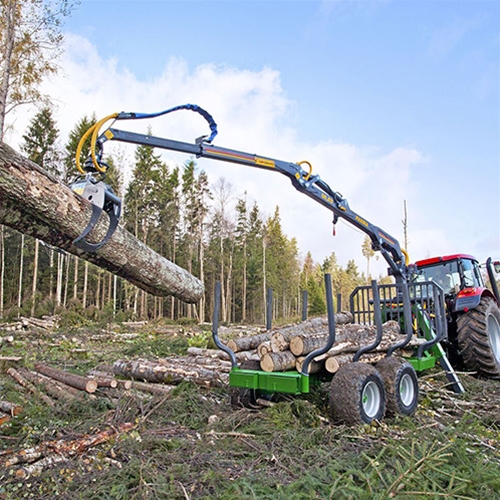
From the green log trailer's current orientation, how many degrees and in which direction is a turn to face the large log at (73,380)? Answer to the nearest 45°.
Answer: approximately 135° to its left

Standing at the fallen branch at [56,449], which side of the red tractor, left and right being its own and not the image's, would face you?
back

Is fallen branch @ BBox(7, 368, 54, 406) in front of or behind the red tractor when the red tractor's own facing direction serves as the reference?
behind

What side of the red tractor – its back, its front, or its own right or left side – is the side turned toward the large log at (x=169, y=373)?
back

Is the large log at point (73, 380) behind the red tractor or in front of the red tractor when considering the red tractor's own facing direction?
behind

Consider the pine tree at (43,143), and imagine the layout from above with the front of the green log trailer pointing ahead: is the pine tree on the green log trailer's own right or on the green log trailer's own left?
on the green log trailer's own left

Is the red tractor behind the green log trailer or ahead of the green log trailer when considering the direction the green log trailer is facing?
ahead

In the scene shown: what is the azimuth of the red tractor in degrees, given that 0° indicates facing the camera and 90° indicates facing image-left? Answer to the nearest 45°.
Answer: approximately 225°

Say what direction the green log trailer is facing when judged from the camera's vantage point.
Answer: facing away from the viewer and to the right of the viewer

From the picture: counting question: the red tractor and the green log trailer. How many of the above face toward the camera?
0
